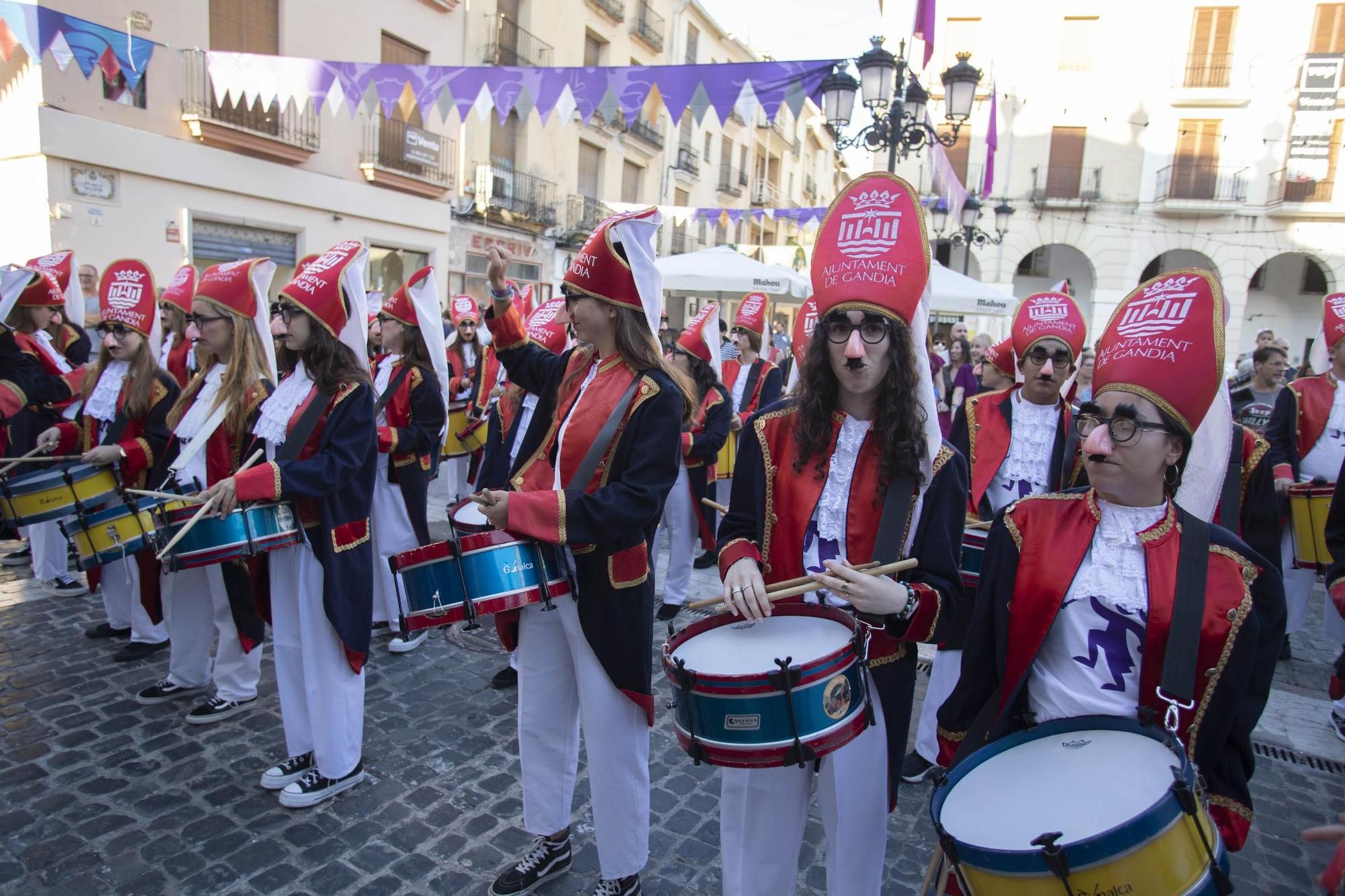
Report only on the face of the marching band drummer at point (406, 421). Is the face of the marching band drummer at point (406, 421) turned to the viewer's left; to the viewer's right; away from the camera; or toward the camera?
to the viewer's left

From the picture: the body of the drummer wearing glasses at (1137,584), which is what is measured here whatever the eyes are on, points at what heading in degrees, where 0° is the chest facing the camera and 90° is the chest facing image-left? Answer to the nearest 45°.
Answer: approximately 45°

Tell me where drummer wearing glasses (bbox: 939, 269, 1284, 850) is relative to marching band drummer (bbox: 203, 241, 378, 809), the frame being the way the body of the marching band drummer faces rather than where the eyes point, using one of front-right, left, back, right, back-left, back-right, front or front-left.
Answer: back-left

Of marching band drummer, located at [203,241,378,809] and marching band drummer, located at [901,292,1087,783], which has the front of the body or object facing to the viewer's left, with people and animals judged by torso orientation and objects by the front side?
marching band drummer, located at [203,241,378,809]

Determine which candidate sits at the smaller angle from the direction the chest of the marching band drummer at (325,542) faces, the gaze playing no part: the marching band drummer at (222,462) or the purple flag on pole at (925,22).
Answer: the marching band drummer

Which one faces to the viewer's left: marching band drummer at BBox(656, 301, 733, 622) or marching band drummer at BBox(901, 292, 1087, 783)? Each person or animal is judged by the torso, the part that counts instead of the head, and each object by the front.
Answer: marching band drummer at BBox(656, 301, 733, 622)

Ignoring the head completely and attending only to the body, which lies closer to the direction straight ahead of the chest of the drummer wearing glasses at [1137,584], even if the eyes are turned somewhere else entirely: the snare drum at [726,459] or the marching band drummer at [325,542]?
the marching band drummer

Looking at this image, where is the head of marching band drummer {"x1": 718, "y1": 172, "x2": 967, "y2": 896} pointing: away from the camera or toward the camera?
toward the camera

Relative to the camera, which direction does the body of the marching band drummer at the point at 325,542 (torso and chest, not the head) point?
to the viewer's left

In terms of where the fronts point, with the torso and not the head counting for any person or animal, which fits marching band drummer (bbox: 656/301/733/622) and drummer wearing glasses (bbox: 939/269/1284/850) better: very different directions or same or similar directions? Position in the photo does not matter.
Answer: same or similar directions

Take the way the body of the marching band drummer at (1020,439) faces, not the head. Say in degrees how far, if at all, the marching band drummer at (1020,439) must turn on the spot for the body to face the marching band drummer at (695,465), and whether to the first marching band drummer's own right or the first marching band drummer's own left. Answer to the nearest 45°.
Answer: approximately 135° to the first marching band drummer's own right

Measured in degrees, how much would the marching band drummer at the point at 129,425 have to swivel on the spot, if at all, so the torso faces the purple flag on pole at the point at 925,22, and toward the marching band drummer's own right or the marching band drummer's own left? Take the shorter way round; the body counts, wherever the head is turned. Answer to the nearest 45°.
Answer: approximately 135° to the marching band drummer's own left

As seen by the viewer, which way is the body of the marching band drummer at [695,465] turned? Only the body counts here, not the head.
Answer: to the viewer's left

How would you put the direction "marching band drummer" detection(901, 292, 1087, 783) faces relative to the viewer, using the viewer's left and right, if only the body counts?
facing the viewer
